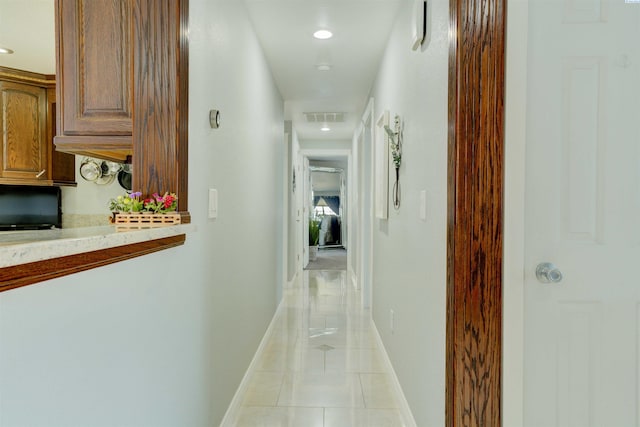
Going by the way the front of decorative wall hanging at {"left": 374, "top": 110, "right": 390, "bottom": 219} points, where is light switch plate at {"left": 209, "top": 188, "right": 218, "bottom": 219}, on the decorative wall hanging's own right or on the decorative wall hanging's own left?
on the decorative wall hanging's own left

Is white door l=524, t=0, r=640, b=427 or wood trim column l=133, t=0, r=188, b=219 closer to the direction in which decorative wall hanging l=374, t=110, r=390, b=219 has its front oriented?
the wood trim column

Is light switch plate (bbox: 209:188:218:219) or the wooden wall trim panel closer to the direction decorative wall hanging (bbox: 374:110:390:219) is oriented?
the light switch plate

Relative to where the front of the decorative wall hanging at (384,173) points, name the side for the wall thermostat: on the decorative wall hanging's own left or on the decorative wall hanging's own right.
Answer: on the decorative wall hanging's own left

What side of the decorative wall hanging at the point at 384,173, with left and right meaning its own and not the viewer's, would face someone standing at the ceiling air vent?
right

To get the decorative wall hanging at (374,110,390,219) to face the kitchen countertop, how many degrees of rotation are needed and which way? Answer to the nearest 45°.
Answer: approximately 90° to its left

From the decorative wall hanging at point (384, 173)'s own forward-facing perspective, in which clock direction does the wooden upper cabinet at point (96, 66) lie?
The wooden upper cabinet is roughly at 10 o'clock from the decorative wall hanging.

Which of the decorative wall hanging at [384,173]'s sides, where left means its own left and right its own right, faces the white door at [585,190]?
left

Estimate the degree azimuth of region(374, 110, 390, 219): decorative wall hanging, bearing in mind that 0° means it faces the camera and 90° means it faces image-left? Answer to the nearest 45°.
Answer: approximately 90°
